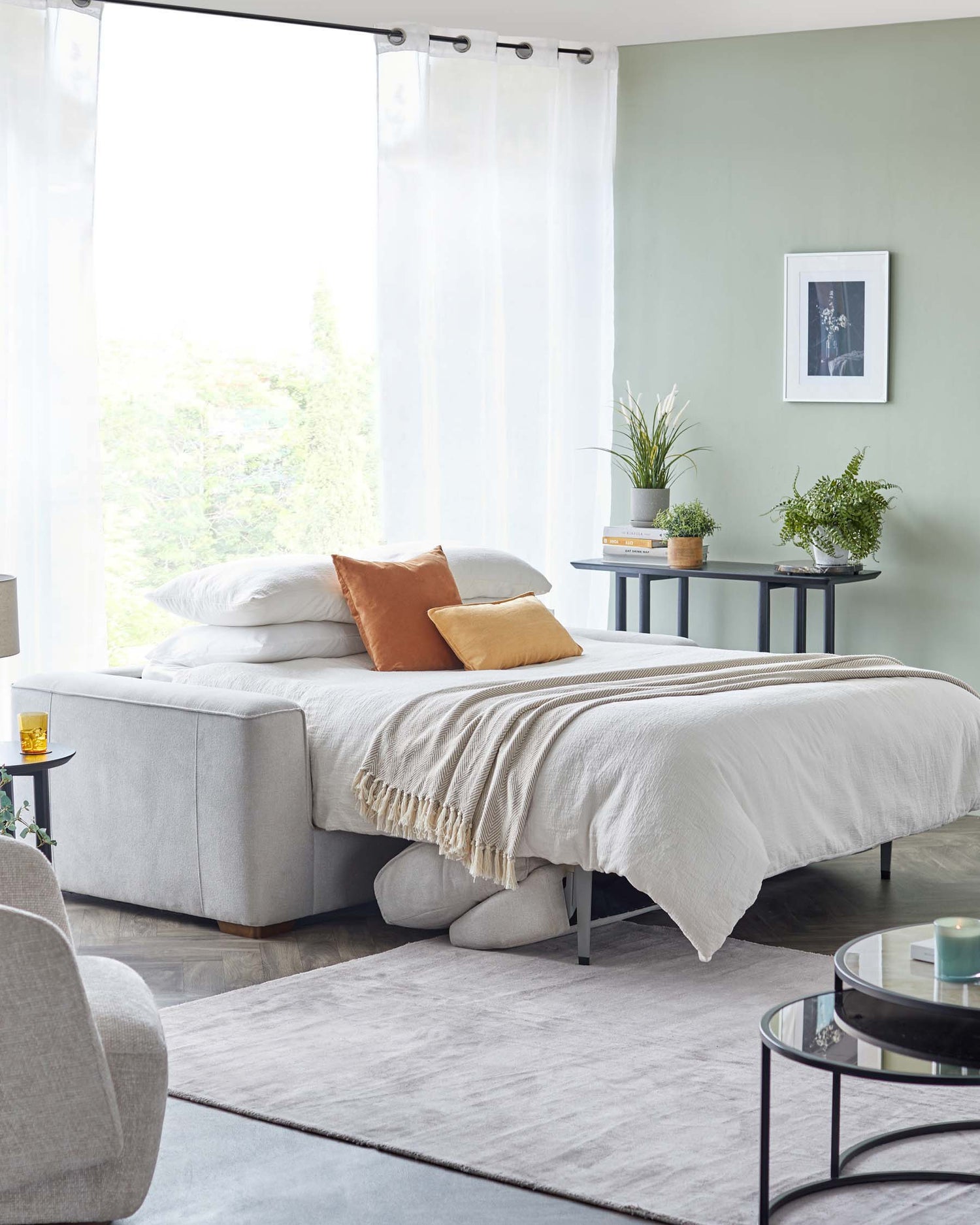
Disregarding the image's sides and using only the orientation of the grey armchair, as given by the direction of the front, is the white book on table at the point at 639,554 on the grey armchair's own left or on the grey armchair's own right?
on the grey armchair's own left

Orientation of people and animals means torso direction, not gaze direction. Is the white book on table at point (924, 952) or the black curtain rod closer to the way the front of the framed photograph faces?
the white book on table

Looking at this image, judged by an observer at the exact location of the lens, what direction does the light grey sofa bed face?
facing the viewer and to the right of the viewer

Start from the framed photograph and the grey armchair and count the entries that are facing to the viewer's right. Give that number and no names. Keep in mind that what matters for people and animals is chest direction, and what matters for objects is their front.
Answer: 1

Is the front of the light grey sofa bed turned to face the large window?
no

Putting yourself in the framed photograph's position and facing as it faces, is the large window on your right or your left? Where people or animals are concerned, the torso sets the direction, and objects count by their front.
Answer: on your right

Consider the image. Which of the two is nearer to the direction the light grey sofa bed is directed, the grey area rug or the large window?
the grey area rug

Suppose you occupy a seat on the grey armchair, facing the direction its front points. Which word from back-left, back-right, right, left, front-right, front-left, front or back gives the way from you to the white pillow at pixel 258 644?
left

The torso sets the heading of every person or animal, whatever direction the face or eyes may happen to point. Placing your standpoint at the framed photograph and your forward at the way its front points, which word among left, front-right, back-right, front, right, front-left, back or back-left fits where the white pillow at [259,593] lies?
front-right

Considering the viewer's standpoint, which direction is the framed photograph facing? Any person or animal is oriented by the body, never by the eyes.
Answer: facing the viewer

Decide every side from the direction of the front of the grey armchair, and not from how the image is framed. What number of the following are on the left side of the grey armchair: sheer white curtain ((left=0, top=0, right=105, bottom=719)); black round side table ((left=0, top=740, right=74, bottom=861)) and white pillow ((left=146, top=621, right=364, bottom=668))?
3

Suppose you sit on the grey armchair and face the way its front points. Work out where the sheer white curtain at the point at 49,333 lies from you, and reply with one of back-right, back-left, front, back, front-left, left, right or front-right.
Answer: left

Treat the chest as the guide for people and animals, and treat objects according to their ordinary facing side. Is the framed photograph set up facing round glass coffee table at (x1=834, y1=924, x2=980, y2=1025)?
yes

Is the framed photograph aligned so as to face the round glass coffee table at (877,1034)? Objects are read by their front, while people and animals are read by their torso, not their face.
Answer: yes

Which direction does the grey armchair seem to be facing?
to the viewer's right

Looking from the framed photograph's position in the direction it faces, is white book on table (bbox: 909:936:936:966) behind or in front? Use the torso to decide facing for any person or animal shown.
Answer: in front

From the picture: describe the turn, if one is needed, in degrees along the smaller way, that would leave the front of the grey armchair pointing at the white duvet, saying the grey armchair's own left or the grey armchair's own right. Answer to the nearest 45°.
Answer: approximately 45° to the grey armchair's own left

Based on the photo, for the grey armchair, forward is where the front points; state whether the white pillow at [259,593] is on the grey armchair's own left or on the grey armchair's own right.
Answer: on the grey armchair's own left

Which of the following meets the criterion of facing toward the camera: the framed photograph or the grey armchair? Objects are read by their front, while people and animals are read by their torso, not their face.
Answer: the framed photograph

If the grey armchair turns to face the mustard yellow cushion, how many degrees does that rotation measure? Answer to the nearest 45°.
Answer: approximately 45° to its left

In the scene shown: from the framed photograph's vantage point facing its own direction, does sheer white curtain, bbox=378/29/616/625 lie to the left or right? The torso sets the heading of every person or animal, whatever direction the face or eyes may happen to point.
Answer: on its right
